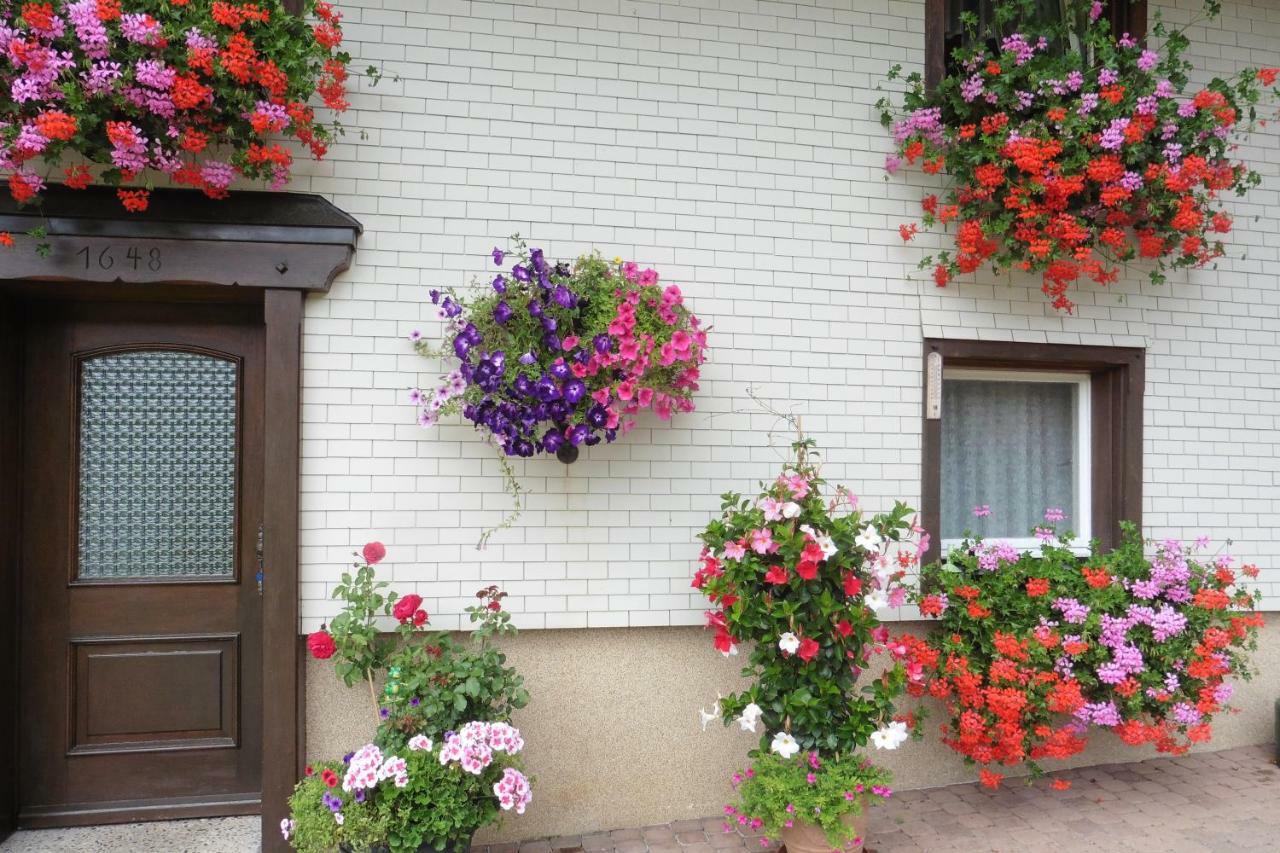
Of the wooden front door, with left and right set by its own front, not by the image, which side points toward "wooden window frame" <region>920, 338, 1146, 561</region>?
left

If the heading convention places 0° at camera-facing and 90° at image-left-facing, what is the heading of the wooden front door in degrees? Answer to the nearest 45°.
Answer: approximately 0°

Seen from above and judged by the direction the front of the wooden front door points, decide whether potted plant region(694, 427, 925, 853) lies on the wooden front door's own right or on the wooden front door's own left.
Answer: on the wooden front door's own left

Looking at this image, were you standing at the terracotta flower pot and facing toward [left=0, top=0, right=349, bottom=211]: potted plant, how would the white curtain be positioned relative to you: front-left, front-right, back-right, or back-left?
back-right

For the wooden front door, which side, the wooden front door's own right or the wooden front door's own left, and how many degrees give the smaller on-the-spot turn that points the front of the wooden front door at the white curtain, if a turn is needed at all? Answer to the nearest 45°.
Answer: approximately 90° to the wooden front door's own left

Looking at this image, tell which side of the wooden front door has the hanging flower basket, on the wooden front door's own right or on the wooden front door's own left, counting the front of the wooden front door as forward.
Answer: on the wooden front door's own left

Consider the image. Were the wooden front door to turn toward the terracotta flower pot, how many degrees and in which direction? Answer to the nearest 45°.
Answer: approximately 45° to its left
